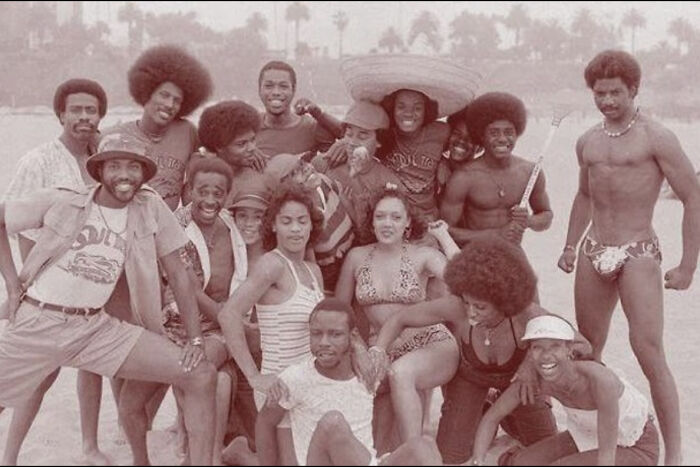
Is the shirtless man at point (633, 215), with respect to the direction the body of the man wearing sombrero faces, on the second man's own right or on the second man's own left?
on the second man's own left

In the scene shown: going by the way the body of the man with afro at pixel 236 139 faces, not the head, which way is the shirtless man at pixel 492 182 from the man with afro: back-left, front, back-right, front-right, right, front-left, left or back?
front-left
